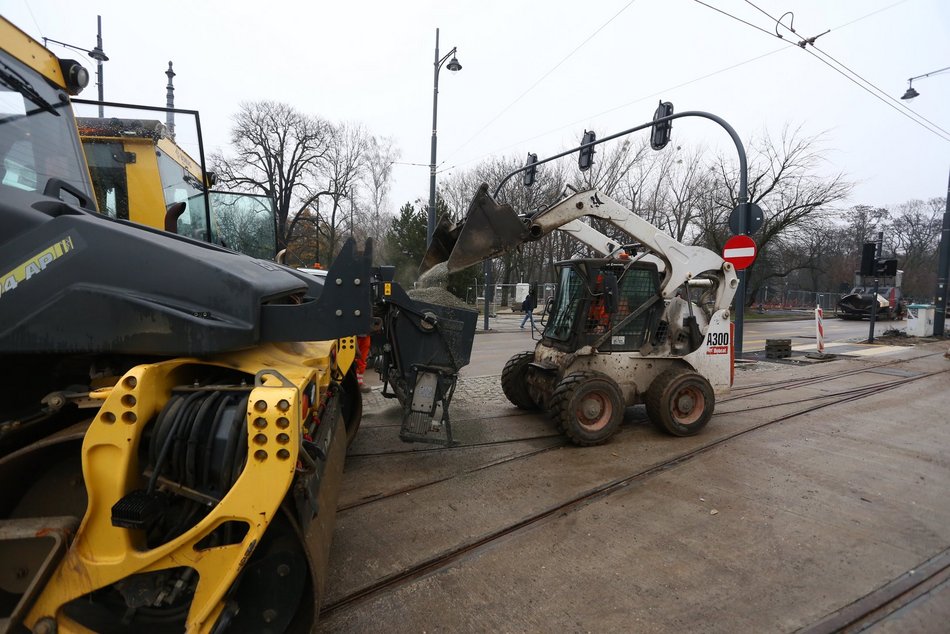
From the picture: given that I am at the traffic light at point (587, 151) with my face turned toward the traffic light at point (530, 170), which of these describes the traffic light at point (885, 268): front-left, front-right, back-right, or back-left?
back-right

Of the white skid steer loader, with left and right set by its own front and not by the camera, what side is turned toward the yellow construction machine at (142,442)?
front

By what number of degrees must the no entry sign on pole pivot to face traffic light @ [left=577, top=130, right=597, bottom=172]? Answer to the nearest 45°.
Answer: approximately 135° to its right

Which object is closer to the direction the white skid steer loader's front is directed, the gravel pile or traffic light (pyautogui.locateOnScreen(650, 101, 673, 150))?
the gravel pile

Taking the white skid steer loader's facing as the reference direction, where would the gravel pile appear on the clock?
The gravel pile is roughly at 12 o'clock from the white skid steer loader.

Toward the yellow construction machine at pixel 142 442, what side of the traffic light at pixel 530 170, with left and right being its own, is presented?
back

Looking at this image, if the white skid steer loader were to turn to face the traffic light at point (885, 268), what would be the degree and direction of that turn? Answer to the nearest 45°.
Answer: approximately 180°

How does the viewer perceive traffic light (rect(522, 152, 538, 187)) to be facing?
facing away from the viewer

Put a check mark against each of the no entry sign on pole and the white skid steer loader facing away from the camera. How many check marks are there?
0

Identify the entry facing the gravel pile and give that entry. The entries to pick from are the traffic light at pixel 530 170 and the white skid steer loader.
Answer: the white skid steer loader
